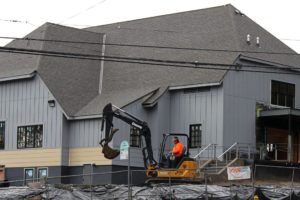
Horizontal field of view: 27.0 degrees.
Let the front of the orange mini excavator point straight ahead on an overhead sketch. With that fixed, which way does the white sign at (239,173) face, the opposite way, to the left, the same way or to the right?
to the left

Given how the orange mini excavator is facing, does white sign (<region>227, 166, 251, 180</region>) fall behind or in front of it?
behind

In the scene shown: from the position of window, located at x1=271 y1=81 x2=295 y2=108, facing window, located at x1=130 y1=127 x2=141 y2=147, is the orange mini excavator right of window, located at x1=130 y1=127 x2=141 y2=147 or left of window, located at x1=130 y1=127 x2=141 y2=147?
left

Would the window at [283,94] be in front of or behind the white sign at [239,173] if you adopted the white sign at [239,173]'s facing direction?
behind

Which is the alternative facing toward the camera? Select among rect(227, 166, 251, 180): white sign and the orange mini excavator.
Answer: the white sign

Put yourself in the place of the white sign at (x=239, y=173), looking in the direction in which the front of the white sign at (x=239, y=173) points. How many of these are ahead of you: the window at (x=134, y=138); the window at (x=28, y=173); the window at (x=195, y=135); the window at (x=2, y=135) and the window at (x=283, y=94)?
0

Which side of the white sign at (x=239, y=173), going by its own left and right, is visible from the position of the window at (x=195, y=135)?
back

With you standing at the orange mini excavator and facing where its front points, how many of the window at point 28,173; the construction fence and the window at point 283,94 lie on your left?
1

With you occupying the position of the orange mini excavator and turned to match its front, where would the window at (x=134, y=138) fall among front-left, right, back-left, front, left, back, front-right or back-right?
right

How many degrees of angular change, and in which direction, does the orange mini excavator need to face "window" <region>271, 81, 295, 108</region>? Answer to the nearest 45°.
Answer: approximately 135° to its right

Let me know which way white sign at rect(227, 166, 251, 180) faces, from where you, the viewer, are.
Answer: facing the viewer

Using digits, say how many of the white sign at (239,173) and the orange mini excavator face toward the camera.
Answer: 1

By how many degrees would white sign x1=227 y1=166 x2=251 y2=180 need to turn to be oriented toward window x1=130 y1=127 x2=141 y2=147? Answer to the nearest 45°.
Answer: approximately 135° to its right

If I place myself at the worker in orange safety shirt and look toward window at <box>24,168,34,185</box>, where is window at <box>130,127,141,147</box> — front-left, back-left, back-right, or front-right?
front-right

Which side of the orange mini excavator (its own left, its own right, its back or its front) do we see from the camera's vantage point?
left
